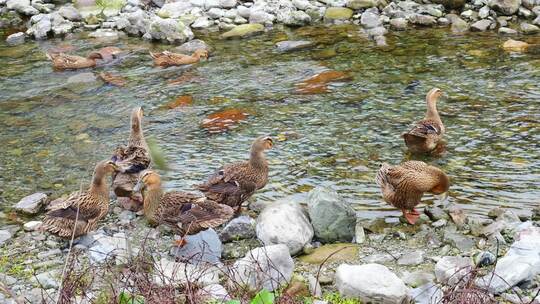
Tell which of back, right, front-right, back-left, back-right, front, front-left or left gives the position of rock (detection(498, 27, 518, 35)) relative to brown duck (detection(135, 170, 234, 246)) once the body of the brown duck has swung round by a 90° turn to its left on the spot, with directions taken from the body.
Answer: back-left

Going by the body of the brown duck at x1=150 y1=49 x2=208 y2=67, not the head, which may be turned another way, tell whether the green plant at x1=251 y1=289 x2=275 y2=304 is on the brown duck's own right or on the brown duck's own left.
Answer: on the brown duck's own right

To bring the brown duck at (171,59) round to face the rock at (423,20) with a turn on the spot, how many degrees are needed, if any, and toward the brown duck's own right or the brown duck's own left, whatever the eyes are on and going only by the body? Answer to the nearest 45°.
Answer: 0° — it already faces it

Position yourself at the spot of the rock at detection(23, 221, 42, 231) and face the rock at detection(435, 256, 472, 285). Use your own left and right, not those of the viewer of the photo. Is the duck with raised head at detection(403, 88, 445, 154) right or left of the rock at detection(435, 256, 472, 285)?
left

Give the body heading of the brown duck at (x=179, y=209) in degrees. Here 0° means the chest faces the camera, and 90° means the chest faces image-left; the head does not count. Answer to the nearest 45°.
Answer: approximately 90°

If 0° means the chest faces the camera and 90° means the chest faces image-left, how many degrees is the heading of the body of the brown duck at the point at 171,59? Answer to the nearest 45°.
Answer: approximately 270°
